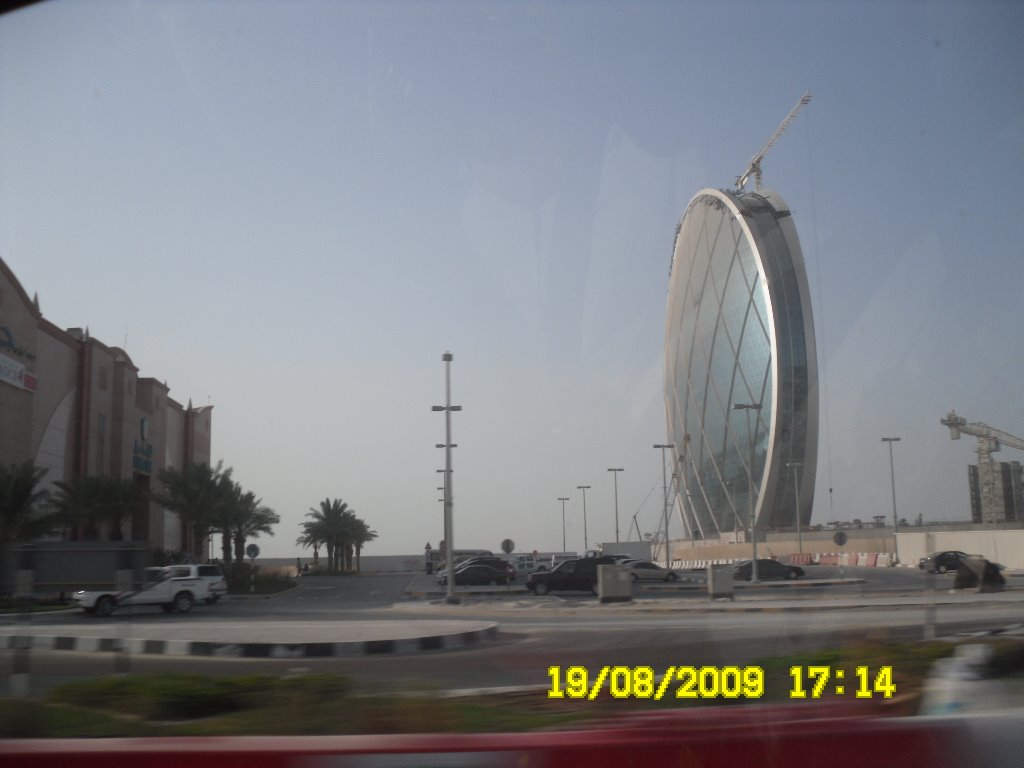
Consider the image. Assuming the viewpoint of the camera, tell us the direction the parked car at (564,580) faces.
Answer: facing to the left of the viewer

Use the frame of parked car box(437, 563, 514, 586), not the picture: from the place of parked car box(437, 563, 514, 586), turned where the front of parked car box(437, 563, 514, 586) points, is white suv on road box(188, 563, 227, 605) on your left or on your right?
on your left

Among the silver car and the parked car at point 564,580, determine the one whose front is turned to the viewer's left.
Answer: the parked car

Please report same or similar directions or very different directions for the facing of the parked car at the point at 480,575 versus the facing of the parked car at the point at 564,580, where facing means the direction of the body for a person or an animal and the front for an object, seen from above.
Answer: same or similar directions

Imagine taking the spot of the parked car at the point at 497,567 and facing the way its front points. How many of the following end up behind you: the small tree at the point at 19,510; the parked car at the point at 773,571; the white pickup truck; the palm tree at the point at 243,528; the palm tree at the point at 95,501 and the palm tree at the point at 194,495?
1

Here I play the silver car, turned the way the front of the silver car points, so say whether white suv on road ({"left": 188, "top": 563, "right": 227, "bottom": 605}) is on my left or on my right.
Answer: on my right

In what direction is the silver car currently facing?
to the viewer's right

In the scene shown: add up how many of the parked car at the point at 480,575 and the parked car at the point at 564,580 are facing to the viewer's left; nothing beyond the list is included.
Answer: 2

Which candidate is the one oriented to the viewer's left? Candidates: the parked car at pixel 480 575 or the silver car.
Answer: the parked car

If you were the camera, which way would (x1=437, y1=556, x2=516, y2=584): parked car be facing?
facing to the left of the viewer

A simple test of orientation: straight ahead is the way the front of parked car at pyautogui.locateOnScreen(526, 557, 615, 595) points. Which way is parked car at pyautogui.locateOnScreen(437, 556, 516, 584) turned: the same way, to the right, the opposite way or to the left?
the same way

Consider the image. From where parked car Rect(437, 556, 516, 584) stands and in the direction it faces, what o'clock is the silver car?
The silver car is roughly at 6 o'clock from the parked car.

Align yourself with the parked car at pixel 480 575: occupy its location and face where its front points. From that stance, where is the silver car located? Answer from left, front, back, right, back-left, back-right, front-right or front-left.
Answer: back

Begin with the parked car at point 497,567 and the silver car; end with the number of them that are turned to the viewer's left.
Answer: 1

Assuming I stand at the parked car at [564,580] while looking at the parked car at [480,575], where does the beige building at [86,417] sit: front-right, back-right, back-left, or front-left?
front-left
